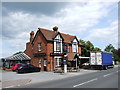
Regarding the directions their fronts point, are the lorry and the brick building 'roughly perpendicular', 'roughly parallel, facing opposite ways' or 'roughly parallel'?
roughly perpendicular

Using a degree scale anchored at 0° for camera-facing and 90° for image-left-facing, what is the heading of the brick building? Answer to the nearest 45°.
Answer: approximately 315°

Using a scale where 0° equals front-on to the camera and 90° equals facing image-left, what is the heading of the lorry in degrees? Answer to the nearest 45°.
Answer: approximately 225°

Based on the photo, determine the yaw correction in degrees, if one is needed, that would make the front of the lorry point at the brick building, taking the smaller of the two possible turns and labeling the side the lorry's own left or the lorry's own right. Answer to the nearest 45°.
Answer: approximately 135° to the lorry's own left

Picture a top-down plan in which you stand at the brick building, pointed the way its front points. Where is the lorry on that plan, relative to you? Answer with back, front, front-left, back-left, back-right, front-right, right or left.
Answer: front-left
